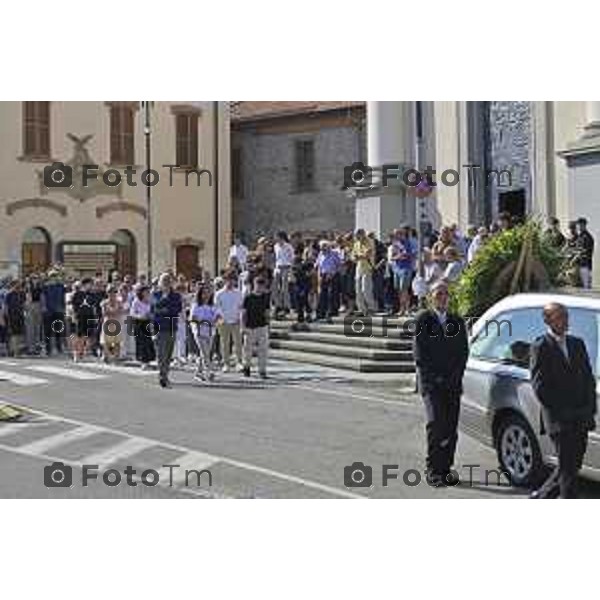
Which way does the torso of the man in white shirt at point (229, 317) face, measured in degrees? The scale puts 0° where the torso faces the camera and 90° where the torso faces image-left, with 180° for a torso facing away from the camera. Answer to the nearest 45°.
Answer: approximately 0°

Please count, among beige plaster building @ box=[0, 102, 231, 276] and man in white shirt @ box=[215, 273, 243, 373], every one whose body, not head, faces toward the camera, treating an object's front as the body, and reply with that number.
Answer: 2

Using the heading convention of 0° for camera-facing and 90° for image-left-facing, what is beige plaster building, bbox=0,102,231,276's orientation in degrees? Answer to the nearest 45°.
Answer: approximately 0°

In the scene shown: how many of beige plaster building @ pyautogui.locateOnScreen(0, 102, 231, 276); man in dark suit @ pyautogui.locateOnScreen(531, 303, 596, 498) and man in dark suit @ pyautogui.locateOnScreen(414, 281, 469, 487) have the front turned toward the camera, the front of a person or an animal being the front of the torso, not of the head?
3

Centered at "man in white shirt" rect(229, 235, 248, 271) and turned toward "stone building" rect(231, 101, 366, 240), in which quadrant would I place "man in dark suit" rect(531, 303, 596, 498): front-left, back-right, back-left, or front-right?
back-right

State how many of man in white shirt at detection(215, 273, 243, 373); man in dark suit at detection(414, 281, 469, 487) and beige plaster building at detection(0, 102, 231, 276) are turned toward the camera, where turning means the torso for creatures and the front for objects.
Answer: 3

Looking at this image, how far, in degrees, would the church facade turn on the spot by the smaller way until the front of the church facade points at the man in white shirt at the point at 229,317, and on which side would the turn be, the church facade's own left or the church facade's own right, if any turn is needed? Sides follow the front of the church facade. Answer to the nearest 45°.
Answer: approximately 45° to the church facade's own right

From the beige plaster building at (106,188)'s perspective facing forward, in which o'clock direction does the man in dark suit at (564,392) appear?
The man in dark suit is roughly at 11 o'clock from the beige plaster building.

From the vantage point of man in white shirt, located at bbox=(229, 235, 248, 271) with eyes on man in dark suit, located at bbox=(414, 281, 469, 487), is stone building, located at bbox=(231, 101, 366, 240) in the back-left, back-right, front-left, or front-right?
back-left

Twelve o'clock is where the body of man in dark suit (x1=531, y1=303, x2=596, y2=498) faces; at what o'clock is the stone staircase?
The stone staircase is roughly at 5 o'clock from the man in dark suit.

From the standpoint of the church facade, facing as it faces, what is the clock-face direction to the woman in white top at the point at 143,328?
The woman in white top is roughly at 1 o'clock from the church facade.
